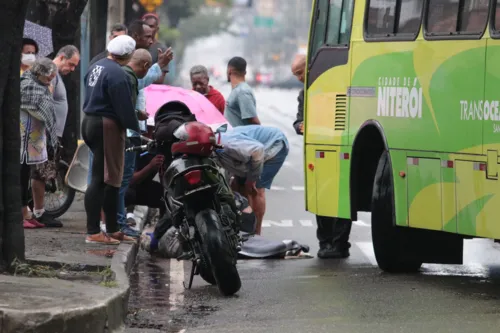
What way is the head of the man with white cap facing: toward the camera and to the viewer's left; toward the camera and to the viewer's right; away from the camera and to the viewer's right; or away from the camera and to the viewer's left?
away from the camera and to the viewer's right

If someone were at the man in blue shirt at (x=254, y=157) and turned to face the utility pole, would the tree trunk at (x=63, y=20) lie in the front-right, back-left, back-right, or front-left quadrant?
front-left

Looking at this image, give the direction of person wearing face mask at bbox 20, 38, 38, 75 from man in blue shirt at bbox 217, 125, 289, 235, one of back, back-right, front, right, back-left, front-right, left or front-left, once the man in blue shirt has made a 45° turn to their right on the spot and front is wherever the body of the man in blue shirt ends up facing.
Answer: front-left

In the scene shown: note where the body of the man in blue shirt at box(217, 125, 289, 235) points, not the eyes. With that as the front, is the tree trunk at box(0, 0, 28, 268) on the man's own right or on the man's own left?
on the man's own left

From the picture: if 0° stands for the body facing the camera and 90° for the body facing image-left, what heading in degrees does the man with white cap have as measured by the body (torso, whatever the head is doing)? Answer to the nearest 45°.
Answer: approximately 225°

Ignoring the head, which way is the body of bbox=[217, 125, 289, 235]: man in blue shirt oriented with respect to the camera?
to the viewer's left

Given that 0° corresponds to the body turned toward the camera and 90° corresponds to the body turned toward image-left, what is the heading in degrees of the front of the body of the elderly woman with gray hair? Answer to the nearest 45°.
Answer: approximately 270°

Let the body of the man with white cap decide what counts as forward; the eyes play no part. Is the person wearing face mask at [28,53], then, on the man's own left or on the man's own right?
on the man's own left

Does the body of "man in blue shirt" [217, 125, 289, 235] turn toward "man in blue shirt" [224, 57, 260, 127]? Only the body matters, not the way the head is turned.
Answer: no

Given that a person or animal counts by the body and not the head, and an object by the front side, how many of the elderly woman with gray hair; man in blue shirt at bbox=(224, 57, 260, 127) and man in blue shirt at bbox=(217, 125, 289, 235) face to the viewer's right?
1

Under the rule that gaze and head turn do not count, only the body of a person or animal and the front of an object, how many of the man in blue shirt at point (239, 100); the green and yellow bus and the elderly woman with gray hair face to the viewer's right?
1

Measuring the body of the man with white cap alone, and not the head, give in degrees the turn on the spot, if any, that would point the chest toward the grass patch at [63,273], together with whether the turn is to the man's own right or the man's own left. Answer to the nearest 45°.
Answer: approximately 135° to the man's own right
